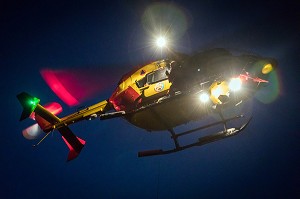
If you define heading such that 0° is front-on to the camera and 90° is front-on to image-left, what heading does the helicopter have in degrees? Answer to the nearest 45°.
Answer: approximately 315°
